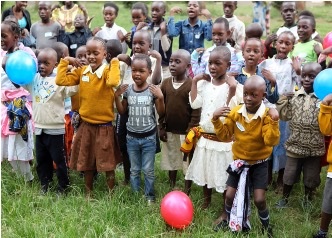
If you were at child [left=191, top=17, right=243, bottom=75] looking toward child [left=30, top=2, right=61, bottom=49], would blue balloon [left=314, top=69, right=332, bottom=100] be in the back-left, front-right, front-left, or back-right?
back-left

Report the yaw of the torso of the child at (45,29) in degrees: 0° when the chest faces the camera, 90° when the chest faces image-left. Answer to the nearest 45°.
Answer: approximately 0°

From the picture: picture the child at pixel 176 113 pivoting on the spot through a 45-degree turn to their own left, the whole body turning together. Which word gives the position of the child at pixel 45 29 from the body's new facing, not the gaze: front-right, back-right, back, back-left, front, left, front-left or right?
back-right

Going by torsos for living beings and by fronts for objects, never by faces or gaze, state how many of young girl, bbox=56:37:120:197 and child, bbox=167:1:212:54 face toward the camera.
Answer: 2

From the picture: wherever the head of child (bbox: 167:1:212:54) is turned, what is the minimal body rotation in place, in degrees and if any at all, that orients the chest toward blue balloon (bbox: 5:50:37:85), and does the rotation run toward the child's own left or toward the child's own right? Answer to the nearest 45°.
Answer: approximately 45° to the child's own right

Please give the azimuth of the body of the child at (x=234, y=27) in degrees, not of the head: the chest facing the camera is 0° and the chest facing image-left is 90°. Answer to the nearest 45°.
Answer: approximately 45°

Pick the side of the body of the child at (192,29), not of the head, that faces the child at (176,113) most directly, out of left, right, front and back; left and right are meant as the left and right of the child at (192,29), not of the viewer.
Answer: front

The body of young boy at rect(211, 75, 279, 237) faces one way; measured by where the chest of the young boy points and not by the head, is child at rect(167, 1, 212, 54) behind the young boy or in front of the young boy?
behind

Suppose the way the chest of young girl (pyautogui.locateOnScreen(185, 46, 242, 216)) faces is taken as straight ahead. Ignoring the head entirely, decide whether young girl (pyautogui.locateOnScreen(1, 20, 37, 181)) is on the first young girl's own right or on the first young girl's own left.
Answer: on the first young girl's own right

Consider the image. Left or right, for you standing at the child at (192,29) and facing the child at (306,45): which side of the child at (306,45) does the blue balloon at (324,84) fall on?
right

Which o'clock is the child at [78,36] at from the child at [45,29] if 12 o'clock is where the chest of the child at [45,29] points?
the child at [78,36] is roughly at 10 o'clock from the child at [45,29].
